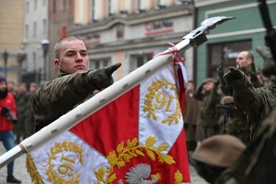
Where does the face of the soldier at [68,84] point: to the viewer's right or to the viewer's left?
to the viewer's right

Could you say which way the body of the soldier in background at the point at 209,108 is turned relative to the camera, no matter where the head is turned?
toward the camera

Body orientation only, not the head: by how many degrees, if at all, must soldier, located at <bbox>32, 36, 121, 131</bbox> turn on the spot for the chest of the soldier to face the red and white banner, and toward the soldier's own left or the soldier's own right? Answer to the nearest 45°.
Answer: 0° — they already face it

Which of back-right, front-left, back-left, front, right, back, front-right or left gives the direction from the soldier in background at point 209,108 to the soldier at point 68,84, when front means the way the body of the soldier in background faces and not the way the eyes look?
front

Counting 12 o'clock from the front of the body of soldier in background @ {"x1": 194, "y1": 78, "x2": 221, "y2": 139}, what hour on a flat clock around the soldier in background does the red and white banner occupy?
The red and white banner is roughly at 12 o'clock from the soldier in background.

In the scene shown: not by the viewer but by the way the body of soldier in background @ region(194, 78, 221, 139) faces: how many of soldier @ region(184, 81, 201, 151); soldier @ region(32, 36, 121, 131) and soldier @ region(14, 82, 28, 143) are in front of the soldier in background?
1

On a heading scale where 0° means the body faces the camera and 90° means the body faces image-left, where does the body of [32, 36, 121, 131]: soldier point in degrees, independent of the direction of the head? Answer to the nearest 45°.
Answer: approximately 315°

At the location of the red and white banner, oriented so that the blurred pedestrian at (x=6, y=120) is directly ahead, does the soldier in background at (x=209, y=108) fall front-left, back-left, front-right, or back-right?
front-right

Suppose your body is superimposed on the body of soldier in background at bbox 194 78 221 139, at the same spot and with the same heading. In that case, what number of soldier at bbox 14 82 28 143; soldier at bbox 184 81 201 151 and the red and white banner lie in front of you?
1

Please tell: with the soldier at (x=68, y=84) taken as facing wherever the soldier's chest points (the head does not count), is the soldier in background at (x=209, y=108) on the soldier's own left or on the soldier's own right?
on the soldier's own left

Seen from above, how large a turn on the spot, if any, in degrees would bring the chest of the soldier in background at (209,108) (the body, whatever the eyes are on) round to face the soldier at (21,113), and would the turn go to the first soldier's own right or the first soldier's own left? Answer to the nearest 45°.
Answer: approximately 135° to the first soldier's own right

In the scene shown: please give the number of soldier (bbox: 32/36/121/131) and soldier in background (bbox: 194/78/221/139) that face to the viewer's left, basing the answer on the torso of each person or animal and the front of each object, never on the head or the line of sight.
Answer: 0
